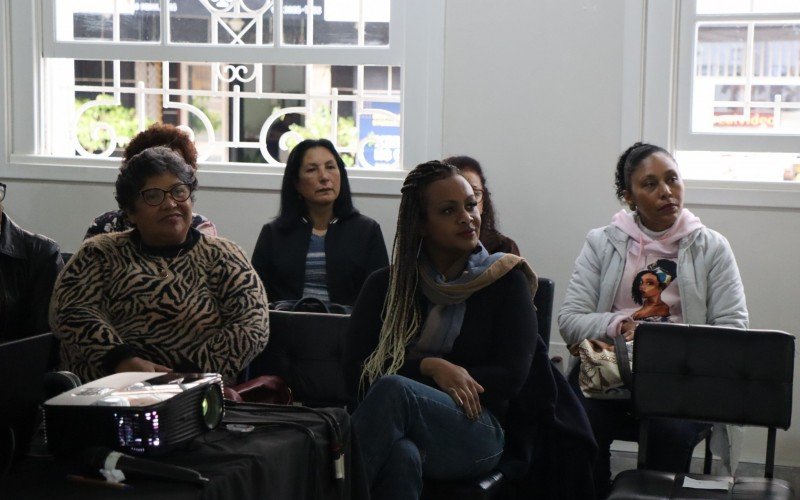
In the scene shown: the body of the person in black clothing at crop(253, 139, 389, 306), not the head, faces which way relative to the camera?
toward the camera

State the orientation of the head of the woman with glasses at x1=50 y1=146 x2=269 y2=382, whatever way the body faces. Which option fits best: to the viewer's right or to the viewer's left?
to the viewer's right

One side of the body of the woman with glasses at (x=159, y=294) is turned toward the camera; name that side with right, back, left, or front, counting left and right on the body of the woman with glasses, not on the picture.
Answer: front

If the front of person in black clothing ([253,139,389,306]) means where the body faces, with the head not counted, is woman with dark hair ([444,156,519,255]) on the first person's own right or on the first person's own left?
on the first person's own left

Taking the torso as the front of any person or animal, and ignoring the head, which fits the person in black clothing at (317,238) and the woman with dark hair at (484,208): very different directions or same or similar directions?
same or similar directions

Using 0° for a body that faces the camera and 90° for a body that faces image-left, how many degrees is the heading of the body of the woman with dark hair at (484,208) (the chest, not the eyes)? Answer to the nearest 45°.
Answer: approximately 0°

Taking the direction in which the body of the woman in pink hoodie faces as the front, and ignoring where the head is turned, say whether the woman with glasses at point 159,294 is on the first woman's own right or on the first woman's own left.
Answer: on the first woman's own right

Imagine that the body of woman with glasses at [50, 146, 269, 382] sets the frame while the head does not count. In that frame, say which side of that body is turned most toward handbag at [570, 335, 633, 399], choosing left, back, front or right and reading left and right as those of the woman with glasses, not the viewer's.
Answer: left

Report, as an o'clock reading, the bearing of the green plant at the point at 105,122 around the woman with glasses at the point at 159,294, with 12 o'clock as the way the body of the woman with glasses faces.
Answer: The green plant is roughly at 6 o'clock from the woman with glasses.

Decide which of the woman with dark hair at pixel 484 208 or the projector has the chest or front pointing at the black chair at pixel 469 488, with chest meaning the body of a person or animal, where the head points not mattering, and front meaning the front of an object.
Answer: the woman with dark hair

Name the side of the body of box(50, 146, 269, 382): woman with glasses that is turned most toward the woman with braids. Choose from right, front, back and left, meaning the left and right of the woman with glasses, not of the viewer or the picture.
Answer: left

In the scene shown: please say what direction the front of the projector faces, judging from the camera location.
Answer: facing the viewer and to the right of the viewer

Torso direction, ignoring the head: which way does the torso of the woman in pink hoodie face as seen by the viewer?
toward the camera
